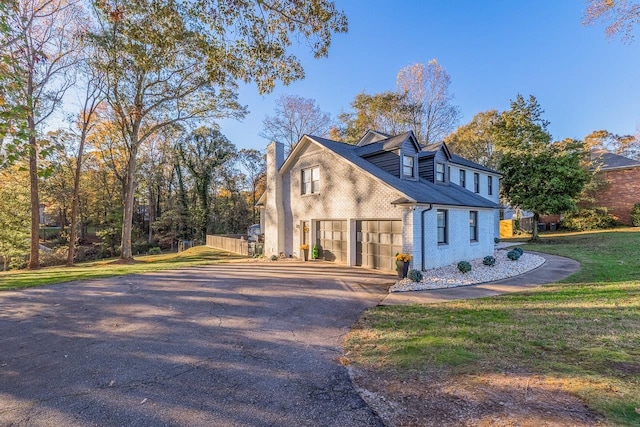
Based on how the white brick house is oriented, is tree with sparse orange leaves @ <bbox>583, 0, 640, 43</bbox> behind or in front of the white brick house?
in front

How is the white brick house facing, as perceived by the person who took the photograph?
facing the viewer and to the right of the viewer

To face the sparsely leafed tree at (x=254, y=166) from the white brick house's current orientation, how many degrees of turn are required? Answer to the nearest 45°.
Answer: approximately 180°

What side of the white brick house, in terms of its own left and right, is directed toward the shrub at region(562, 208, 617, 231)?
left

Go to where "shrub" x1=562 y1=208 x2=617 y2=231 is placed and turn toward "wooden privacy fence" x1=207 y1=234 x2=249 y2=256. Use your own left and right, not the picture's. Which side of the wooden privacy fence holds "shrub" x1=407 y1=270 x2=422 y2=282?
left

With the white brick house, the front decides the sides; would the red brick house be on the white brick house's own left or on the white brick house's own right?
on the white brick house's own left

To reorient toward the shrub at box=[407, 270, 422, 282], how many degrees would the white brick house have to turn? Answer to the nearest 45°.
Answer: approximately 45° to its right

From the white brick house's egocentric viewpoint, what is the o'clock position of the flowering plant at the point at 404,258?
The flowering plant is roughly at 1 o'clock from the white brick house.

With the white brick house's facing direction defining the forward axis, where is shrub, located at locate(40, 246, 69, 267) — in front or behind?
behind

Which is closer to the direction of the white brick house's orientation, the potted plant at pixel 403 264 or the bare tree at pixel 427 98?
the potted plant

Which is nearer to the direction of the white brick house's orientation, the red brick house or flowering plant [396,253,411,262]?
the flowering plant

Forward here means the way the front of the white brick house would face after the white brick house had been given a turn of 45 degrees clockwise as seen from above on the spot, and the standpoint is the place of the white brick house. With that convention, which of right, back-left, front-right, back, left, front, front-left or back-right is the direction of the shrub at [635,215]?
back-left

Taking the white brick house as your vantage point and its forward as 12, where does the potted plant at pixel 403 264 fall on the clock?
The potted plant is roughly at 1 o'clock from the white brick house.
